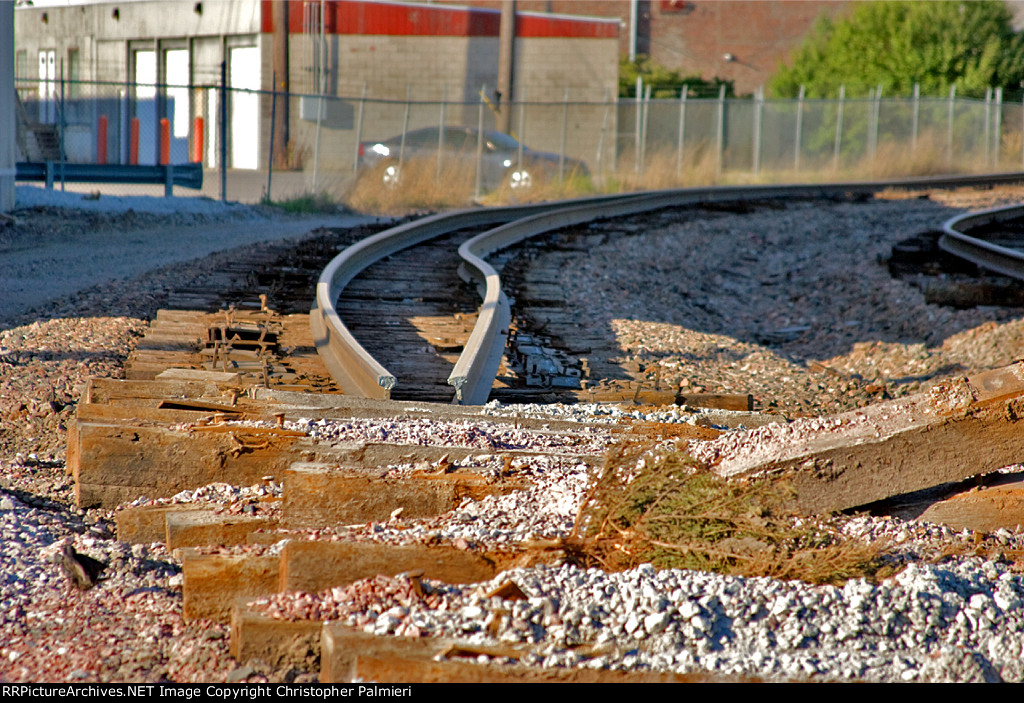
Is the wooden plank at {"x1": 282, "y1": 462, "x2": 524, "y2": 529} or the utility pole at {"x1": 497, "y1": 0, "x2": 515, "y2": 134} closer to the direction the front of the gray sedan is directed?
the wooden plank

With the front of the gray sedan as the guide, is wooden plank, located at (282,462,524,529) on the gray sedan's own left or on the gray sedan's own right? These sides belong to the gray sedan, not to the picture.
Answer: on the gray sedan's own right

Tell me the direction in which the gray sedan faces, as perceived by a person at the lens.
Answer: facing the viewer and to the right of the viewer

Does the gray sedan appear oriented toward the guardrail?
no

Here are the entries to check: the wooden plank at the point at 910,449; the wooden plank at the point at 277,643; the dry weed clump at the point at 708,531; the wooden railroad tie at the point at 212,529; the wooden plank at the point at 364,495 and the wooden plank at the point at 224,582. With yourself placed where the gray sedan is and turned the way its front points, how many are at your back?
0

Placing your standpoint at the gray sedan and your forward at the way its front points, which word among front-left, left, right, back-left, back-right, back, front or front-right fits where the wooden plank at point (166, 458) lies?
front-right

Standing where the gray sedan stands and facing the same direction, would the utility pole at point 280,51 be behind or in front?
behind

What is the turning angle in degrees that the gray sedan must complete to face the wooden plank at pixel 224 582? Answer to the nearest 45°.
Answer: approximately 45° to its right

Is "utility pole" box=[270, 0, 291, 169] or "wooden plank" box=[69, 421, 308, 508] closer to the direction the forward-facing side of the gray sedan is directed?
the wooden plank

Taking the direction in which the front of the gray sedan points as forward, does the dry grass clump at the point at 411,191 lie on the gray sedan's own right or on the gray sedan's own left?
on the gray sedan's own right

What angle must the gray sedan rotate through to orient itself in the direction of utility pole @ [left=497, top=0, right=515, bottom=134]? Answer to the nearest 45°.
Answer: approximately 135° to its left

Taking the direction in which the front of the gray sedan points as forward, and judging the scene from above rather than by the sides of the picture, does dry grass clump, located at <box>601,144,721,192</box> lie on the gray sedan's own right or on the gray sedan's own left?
on the gray sedan's own left

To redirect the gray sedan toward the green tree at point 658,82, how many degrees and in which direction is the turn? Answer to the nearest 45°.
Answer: approximately 135° to its left

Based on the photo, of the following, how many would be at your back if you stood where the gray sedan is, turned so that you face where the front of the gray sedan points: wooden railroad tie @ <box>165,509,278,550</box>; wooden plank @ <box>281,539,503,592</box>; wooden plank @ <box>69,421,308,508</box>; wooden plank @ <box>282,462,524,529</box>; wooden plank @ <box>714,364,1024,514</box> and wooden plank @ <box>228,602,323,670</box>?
0
